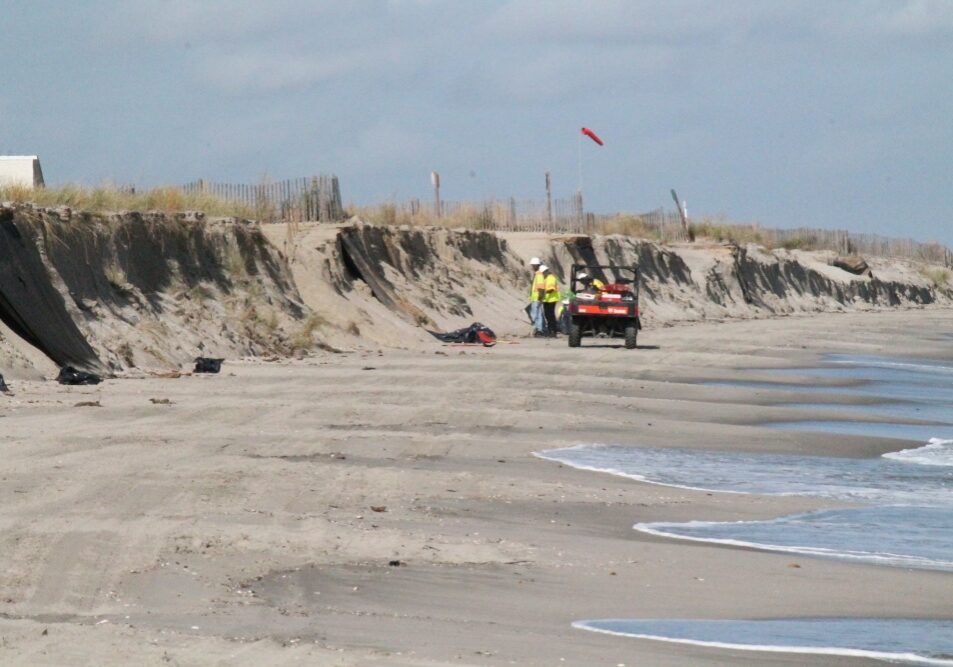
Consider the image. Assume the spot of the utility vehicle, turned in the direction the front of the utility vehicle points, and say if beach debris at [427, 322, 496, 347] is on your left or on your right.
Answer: on your left

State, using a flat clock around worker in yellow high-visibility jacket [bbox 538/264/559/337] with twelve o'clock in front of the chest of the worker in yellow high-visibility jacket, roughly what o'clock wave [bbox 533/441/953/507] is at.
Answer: The wave is roughly at 9 o'clock from the worker in yellow high-visibility jacket.

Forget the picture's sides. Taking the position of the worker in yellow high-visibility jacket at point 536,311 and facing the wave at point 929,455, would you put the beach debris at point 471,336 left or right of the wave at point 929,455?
right

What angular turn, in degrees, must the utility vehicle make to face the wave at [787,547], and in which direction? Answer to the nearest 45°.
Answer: approximately 180°

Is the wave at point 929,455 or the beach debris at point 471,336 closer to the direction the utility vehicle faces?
the beach debris

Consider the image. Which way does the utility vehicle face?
away from the camera
